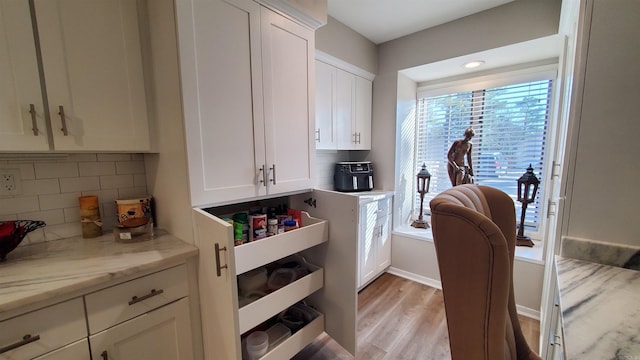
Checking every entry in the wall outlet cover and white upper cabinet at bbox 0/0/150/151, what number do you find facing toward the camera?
2

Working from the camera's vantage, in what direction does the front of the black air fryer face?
facing the viewer and to the right of the viewer

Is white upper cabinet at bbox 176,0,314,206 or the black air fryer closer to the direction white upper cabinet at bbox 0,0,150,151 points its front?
the white upper cabinet

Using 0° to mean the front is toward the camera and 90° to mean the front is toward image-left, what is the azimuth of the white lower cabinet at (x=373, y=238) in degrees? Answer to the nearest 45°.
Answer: approximately 315°

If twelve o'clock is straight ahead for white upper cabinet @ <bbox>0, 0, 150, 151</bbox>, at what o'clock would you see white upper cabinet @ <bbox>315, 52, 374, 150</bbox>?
white upper cabinet @ <bbox>315, 52, 374, 150</bbox> is roughly at 9 o'clock from white upper cabinet @ <bbox>0, 0, 150, 151</bbox>.

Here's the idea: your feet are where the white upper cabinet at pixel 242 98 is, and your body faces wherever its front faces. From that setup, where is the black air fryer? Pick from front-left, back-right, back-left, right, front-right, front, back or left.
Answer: left
